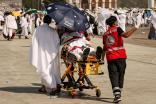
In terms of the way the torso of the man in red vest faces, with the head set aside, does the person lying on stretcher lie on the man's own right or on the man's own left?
on the man's own left

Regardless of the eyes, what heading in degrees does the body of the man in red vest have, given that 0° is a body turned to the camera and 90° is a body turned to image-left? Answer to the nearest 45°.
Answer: approximately 225°

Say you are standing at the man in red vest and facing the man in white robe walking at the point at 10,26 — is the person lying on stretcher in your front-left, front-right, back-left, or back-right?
front-left

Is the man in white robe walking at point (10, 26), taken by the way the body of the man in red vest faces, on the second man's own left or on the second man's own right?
on the second man's own left
